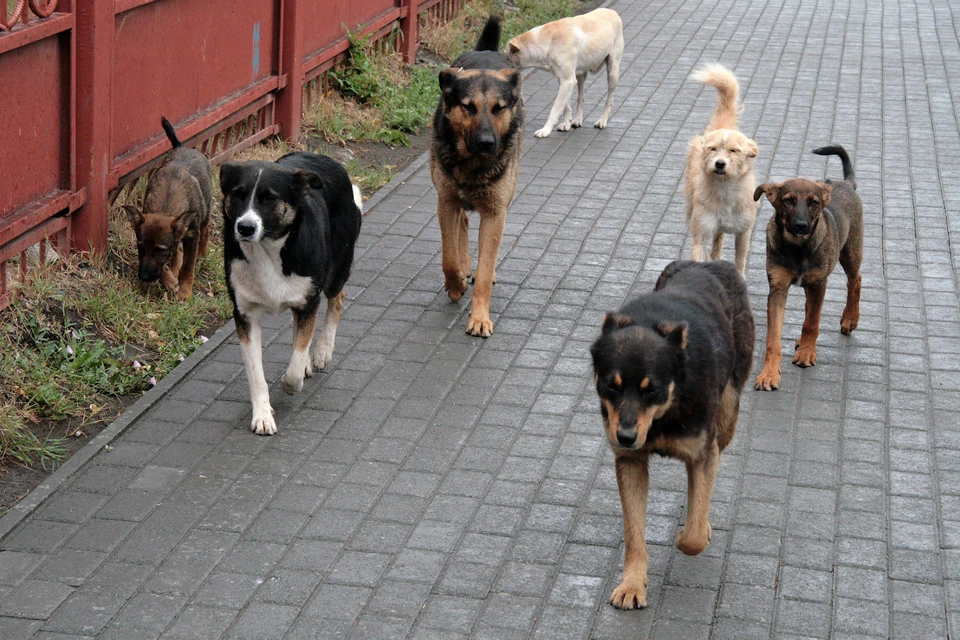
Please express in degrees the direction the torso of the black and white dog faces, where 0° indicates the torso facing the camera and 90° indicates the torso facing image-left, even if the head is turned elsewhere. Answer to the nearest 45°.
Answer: approximately 45°

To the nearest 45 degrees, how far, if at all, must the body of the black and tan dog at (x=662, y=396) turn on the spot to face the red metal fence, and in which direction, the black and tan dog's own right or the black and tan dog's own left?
approximately 90° to the black and tan dog's own right

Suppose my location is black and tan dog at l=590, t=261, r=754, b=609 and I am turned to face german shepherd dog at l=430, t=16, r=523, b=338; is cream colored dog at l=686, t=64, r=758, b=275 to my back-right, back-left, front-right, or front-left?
front-right

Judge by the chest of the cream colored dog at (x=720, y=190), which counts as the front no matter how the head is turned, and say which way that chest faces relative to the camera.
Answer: toward the camera

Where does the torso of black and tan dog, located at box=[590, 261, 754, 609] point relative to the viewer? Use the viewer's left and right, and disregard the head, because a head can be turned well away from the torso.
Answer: facing the viewer and to the left of the viewer

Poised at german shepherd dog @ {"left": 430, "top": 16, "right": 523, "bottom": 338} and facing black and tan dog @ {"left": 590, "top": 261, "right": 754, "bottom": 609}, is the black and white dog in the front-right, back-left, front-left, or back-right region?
front-right

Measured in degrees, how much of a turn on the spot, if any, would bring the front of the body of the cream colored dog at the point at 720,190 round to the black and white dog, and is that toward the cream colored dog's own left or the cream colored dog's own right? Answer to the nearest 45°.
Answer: approximately 45° to the cream colored dog's own right

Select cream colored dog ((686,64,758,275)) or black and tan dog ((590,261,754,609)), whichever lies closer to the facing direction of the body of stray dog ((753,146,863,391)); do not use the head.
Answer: the black and tan dog

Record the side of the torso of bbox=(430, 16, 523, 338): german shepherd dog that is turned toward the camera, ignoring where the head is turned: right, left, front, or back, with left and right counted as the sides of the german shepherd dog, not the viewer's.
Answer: front

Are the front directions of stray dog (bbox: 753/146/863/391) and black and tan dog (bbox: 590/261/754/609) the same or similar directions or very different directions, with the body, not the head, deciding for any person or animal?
same or similar directions
